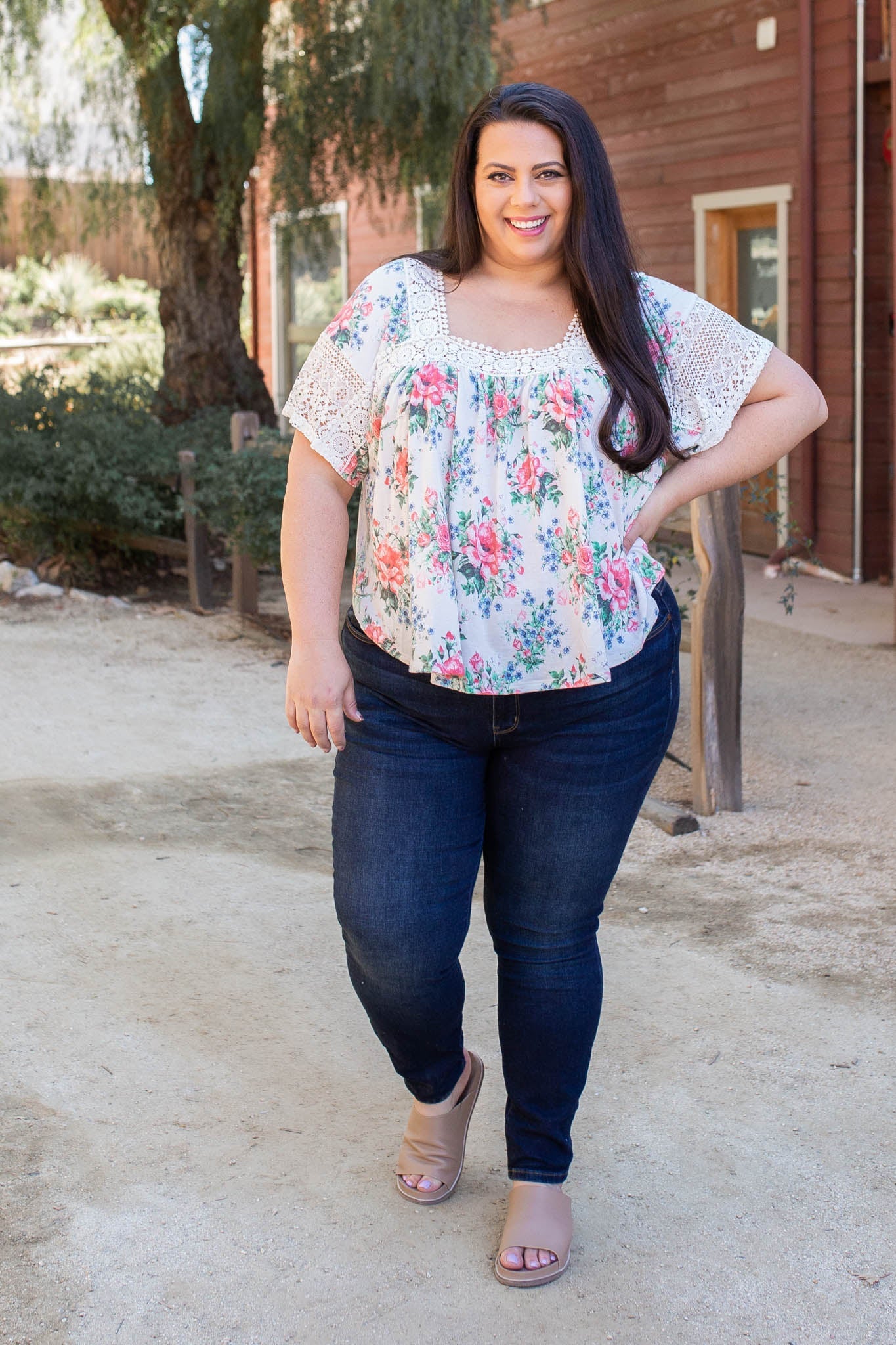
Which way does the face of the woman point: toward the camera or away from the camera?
toward the camera

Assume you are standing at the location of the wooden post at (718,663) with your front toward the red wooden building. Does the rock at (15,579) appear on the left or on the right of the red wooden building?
left

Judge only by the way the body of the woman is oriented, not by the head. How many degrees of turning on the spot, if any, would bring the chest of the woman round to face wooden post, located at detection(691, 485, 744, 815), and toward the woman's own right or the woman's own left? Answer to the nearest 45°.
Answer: approximately 180°

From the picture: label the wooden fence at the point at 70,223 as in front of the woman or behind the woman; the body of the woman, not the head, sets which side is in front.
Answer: behind

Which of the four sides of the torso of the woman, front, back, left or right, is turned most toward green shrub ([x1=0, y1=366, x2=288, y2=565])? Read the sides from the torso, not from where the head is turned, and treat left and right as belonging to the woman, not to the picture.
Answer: back

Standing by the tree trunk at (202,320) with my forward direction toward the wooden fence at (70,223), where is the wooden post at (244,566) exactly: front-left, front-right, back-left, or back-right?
back-left

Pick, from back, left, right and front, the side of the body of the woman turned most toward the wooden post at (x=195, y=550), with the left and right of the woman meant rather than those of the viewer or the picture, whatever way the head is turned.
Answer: back

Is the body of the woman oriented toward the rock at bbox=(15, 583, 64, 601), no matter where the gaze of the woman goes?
no

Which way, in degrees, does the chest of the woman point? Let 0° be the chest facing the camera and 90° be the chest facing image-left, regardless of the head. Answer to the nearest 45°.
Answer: approximately 0°

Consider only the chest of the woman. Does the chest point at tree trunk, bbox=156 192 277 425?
no

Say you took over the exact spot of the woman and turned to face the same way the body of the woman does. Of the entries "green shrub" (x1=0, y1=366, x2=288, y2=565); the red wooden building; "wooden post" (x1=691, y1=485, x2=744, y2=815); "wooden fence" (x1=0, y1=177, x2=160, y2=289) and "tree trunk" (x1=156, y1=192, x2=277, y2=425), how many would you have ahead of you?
0

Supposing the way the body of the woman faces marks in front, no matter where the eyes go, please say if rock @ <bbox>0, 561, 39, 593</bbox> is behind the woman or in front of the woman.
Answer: behind

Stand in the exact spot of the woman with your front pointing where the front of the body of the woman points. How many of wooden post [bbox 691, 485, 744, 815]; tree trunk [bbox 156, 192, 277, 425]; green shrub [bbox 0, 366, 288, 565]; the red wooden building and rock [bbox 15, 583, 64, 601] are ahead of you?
0

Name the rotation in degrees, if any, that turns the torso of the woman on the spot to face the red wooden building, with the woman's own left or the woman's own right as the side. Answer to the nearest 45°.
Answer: approximately 180°

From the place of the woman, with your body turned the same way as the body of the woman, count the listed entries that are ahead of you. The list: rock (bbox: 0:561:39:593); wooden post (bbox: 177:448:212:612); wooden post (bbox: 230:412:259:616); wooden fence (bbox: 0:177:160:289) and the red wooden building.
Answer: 0
